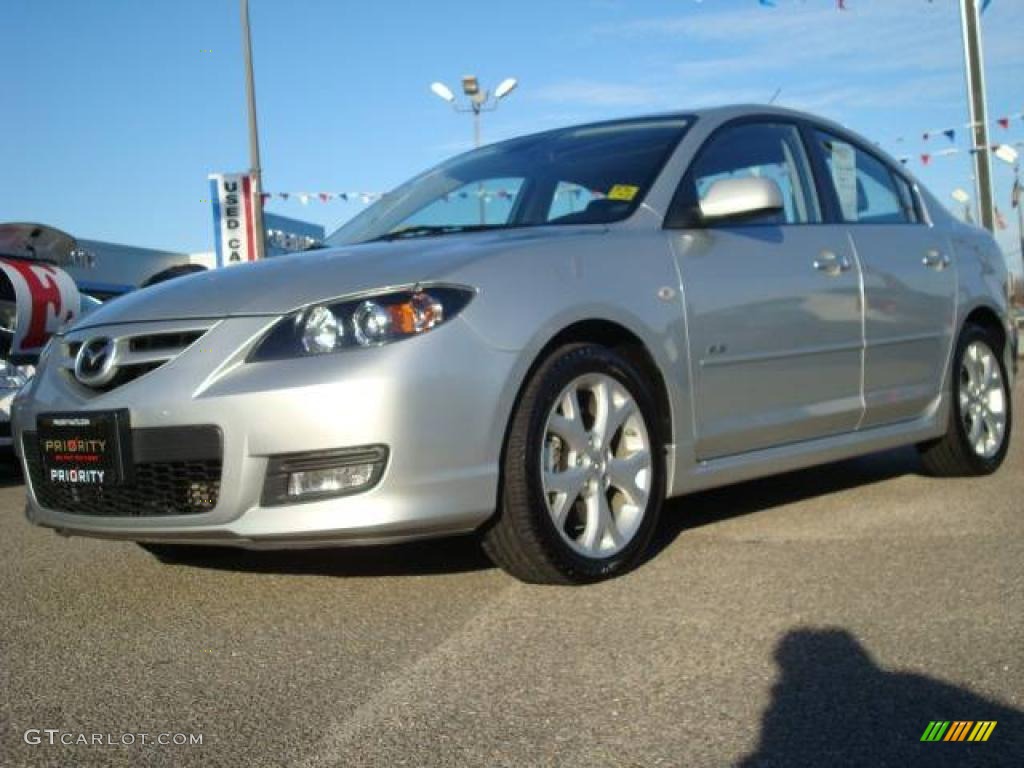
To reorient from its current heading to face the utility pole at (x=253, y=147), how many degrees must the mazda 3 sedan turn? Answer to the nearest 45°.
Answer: approximately 135° to its right

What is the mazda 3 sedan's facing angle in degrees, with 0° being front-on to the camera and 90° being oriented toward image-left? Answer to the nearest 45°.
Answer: approximately 45°
